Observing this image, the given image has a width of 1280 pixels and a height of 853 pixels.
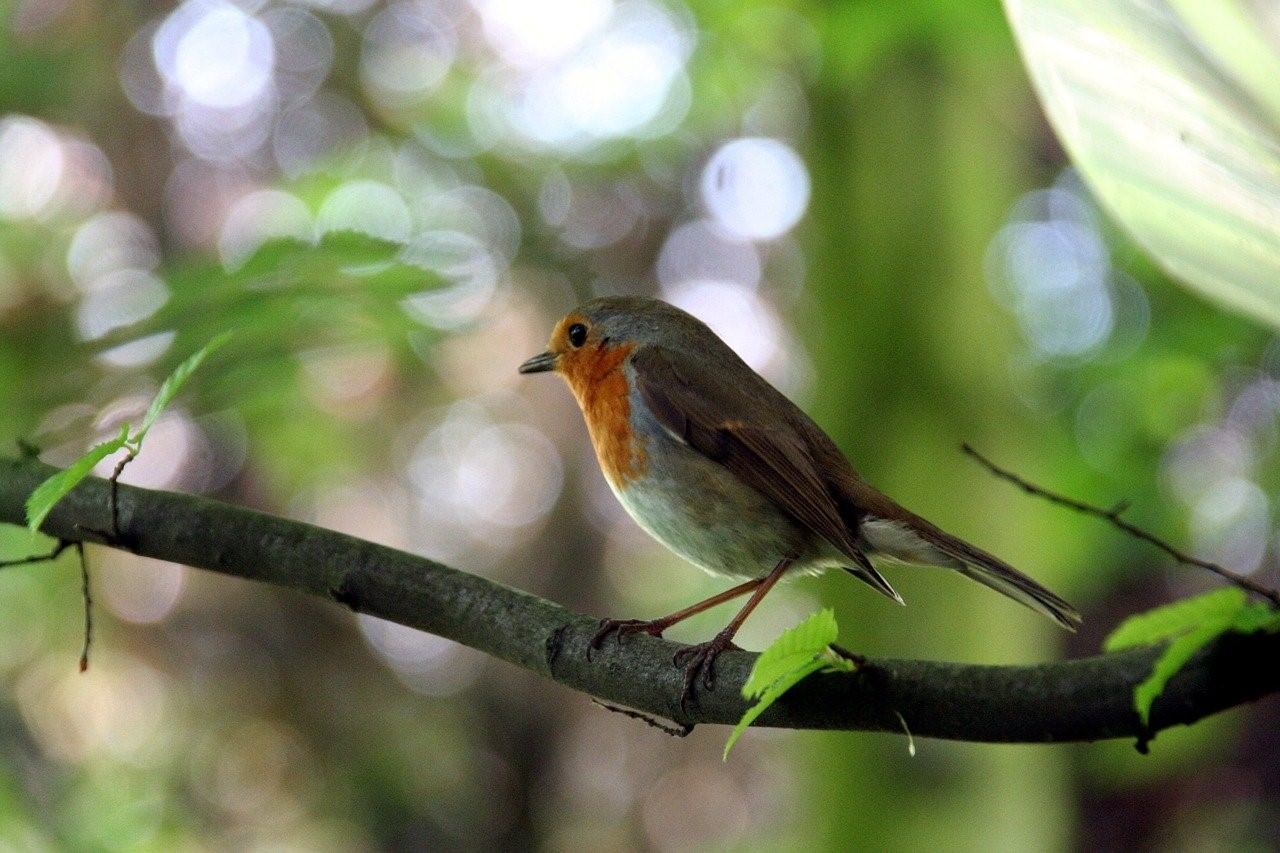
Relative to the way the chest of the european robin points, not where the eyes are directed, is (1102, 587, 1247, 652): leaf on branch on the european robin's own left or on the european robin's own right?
on the european robin's own left

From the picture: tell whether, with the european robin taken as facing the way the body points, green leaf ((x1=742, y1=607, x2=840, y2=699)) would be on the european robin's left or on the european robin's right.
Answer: on the european robin's left

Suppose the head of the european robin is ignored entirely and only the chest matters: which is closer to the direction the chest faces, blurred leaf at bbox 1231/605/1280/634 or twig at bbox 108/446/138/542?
the twig

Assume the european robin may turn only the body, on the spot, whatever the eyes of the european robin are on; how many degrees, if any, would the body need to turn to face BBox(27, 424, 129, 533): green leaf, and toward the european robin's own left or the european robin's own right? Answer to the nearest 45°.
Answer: approximately 45° to the european robin's own left

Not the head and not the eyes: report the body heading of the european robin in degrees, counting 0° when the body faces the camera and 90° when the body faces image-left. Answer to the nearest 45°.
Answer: approximately 90°

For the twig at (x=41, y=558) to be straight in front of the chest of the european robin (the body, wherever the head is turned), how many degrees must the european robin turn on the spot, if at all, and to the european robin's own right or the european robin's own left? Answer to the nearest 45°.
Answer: approximately 45° to the european robin's own left

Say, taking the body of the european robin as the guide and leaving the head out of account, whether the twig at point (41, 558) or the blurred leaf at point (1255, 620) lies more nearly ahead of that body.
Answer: the twig

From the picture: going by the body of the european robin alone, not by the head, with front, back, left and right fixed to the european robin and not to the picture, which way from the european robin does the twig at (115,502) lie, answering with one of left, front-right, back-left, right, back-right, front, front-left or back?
front-left

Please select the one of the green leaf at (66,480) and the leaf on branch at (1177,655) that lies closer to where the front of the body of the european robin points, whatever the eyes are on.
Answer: the green leaf
